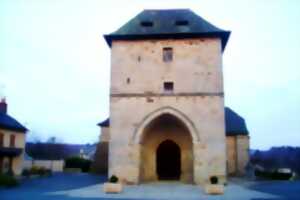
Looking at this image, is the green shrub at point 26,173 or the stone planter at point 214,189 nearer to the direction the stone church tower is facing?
the stone planter

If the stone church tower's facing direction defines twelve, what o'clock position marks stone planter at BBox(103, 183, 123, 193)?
The stone planter is roughly at 1 o'clock from the stone church tower.

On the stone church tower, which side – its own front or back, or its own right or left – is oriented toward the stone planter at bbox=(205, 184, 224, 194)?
front

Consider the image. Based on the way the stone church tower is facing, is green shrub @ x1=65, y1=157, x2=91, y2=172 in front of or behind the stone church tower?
behind

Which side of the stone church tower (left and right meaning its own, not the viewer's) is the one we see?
front

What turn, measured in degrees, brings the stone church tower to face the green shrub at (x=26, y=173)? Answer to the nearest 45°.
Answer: approximately 135° to its right

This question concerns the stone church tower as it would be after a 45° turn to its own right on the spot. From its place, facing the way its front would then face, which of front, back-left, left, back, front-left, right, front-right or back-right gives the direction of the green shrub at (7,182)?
front-right
